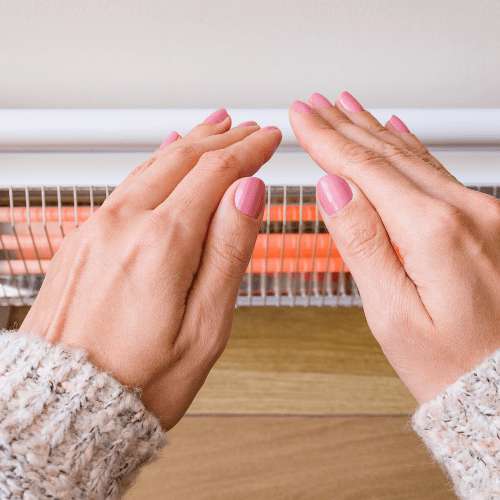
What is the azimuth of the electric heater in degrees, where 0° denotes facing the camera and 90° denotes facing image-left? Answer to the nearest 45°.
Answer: approximately 0°
